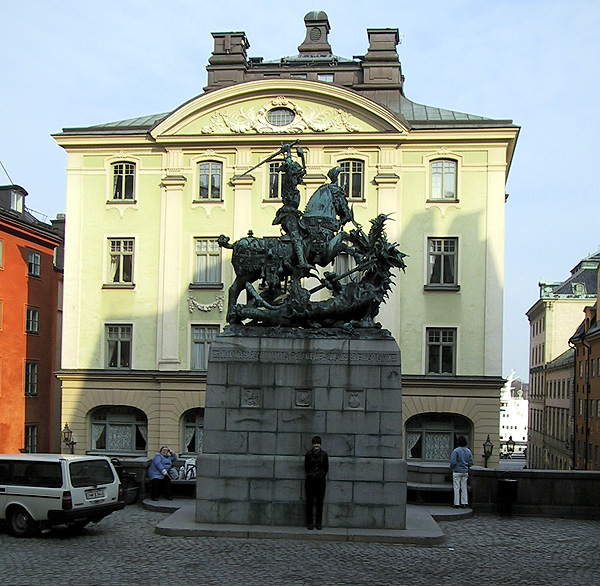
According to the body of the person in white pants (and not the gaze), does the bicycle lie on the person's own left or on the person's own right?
on the person's own left

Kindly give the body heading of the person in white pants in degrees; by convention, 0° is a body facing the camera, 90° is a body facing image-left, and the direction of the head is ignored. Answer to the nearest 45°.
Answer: approximately 180°

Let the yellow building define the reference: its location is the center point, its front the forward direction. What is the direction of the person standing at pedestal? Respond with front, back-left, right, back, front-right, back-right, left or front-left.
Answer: front

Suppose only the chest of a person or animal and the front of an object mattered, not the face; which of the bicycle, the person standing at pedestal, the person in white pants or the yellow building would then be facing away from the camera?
the person in white pants

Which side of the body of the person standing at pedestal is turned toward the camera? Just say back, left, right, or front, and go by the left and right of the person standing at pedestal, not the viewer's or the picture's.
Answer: front

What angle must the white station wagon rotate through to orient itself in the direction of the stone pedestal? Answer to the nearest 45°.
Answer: approximately 135° to its right

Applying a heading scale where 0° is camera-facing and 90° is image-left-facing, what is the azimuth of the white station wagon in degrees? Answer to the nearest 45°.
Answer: approximately 135°

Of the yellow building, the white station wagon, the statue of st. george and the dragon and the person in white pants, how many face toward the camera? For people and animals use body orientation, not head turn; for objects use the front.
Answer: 1

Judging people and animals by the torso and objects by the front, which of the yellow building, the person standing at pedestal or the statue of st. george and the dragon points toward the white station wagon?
the yellow building

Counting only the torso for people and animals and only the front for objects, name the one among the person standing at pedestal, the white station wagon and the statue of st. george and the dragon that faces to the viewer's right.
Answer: the statue of st. george and the dragon

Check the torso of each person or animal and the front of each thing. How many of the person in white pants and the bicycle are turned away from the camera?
1

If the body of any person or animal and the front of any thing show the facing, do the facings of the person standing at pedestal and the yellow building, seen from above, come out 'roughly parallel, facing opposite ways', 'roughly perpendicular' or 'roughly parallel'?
roughly parallel

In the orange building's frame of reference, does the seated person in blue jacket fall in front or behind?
in front

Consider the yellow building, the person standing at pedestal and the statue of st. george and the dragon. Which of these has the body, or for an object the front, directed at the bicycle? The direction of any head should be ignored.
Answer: the yellow building

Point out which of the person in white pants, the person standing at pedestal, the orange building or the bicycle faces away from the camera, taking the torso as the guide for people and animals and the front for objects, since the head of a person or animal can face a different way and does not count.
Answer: the person in white pants

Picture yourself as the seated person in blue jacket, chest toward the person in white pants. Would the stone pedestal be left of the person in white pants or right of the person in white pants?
right
